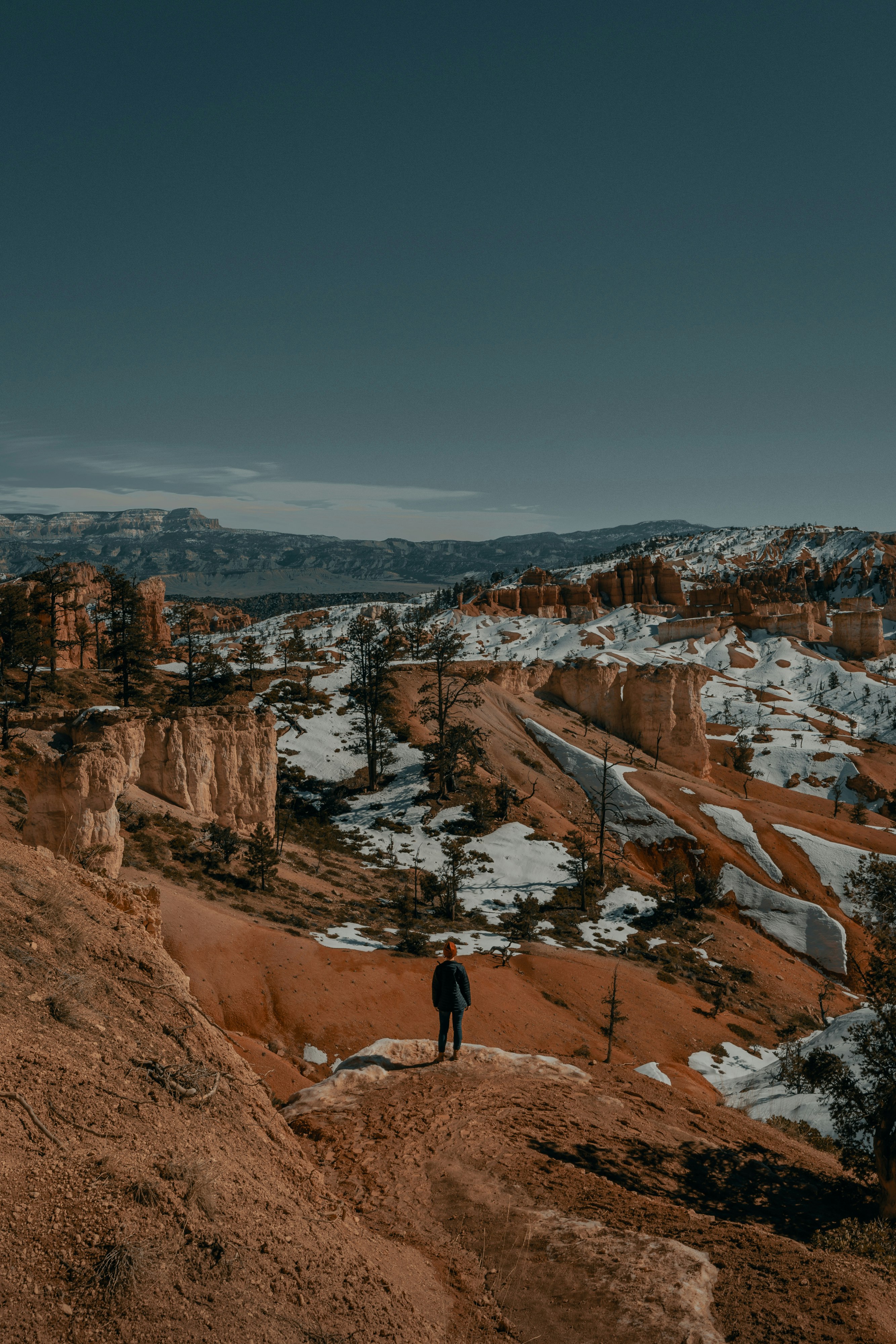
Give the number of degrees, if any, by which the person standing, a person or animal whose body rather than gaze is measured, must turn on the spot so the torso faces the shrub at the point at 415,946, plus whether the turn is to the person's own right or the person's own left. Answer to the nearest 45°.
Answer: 0° — they already face it

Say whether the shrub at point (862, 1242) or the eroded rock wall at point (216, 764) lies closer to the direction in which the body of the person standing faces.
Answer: the eroded rock wall

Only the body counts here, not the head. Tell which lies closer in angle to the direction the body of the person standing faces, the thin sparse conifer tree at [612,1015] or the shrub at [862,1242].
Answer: the thin sparse conifer tree

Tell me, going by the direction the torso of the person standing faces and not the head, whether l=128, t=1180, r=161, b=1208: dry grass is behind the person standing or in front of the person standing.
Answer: behind

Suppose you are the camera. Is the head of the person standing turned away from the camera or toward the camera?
away from the camera

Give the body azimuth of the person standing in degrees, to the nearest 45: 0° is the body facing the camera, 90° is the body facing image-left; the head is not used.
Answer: approximately 180°
